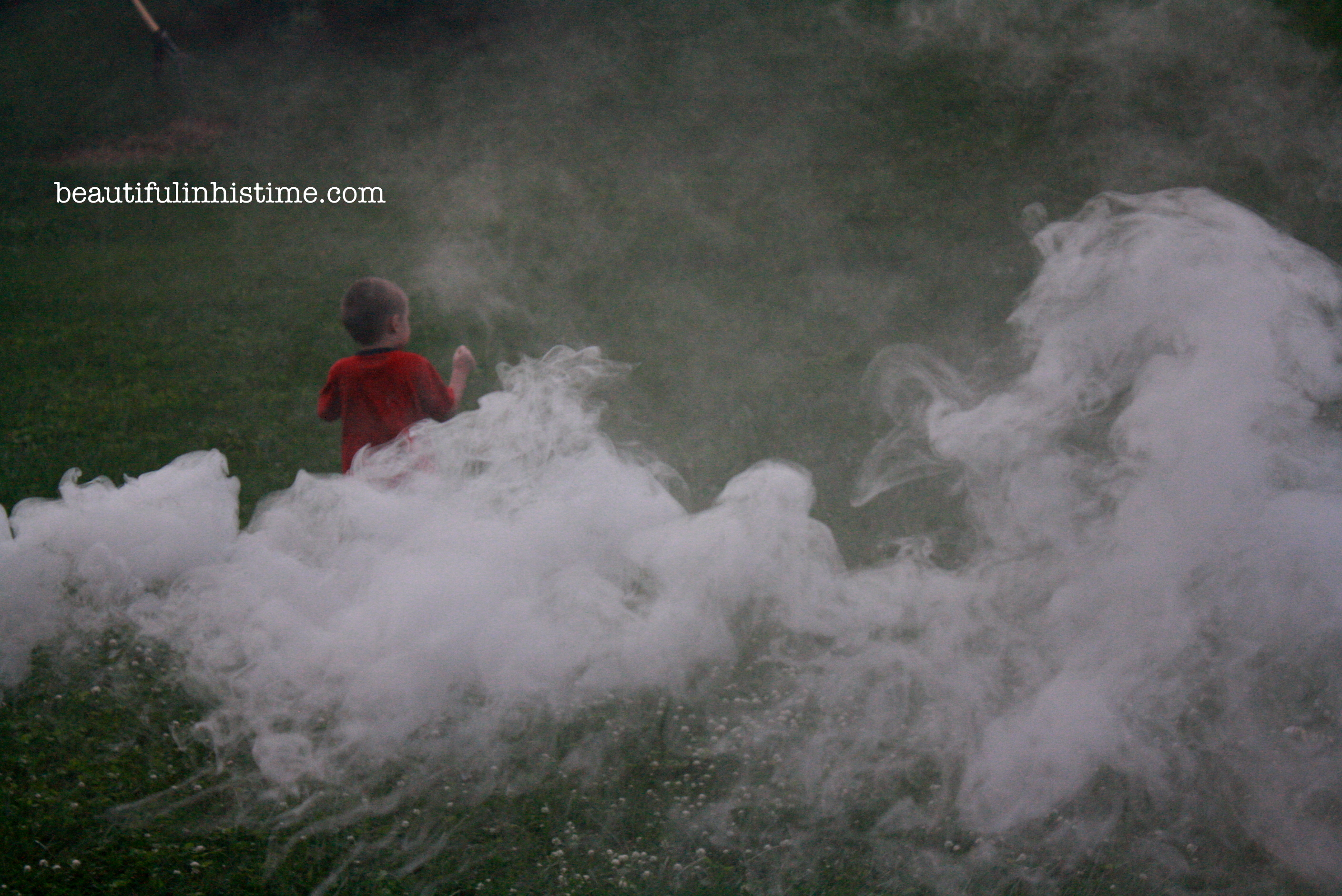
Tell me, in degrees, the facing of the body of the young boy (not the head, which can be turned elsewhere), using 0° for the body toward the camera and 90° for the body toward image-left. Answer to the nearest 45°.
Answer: approximately 225°

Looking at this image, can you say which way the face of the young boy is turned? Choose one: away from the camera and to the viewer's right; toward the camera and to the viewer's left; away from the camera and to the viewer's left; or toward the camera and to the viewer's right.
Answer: away from the camera and to the viewer's right

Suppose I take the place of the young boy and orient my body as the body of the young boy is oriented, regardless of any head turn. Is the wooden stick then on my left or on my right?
on my left

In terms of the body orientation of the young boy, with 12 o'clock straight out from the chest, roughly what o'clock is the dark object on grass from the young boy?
The dark object on grass is roughly at 10 o'clock from the young boy.
